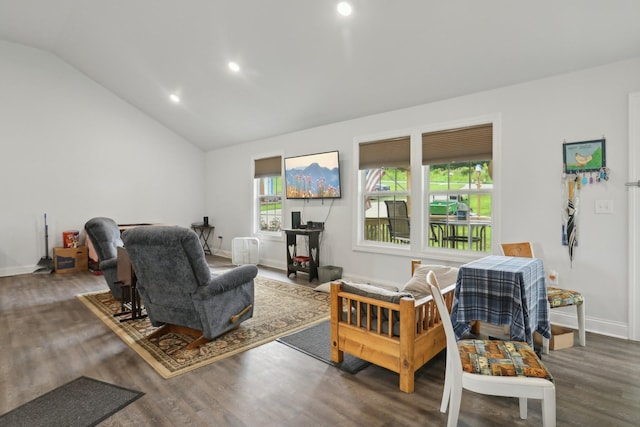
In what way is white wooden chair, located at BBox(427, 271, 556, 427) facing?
to the viewer's right

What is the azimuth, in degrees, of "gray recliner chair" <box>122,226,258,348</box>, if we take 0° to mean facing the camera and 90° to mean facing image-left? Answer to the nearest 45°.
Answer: approximately 225°

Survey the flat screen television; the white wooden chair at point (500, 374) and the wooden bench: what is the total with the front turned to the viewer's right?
1

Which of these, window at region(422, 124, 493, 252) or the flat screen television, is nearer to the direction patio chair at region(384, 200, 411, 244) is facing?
the window

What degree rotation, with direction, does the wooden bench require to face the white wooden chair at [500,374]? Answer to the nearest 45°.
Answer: approximately 180°

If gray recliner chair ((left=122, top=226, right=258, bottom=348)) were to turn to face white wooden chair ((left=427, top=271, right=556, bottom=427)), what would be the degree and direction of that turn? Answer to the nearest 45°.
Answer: approximately 90° to its right

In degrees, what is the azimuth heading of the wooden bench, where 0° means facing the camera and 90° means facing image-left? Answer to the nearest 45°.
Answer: approximately 135°

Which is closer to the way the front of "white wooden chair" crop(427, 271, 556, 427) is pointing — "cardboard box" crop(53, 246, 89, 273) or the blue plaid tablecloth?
the blue plaid tablecloth

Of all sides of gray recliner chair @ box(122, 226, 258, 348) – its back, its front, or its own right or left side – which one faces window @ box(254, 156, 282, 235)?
front

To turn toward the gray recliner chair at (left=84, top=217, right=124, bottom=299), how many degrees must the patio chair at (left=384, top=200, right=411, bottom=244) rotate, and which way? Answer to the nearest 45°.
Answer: approximately 180°

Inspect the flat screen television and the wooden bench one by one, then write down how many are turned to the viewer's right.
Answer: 0

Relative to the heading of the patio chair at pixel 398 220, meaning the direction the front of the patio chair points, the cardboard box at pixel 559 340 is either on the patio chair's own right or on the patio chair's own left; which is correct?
on the patio chair's own right

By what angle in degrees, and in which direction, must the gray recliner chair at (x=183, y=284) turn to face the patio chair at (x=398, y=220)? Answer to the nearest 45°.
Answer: approximately 45° to its right

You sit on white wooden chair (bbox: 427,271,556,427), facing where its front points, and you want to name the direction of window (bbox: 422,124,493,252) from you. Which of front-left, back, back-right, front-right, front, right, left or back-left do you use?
left

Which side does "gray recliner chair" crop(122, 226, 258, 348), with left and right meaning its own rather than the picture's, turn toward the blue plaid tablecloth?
right
